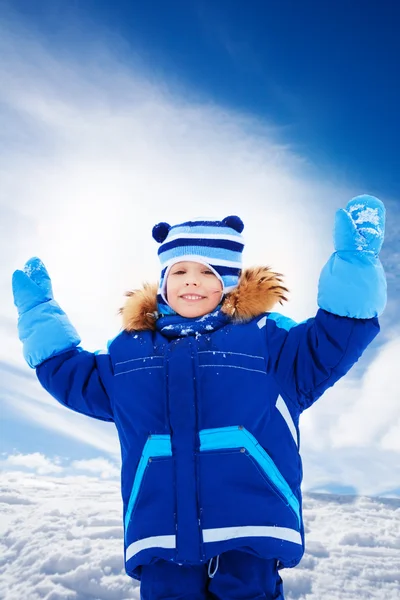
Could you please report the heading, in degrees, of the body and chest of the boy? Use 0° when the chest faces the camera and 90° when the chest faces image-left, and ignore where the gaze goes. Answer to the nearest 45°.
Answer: approximately 0°
